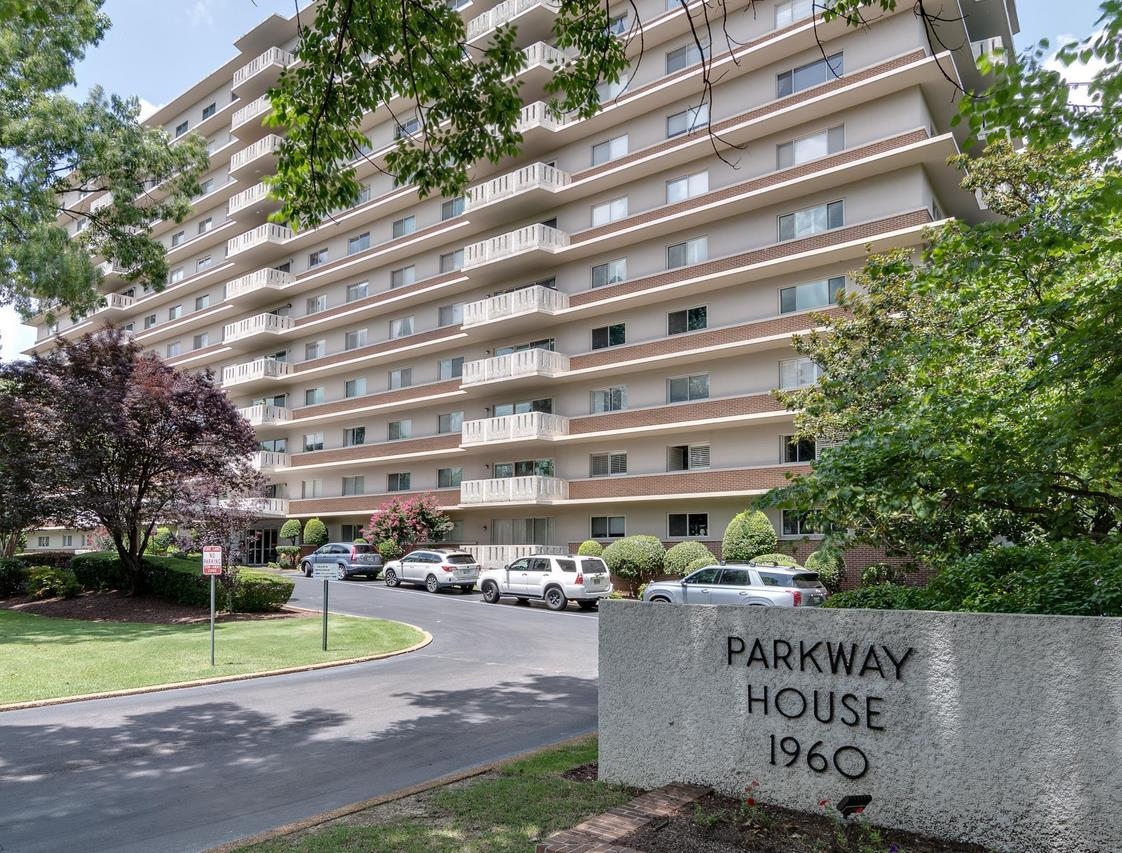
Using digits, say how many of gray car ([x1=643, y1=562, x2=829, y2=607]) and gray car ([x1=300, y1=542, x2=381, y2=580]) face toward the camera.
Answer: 0

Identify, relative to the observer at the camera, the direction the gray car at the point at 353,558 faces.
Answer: facing away from the viewer and to the left of the viewer

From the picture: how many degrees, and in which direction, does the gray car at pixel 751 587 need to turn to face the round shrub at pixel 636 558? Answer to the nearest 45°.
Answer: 0° — it already faces it

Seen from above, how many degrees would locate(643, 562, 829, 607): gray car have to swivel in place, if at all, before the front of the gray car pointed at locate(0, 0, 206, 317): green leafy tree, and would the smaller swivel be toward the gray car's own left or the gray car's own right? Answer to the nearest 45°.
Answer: approximately 45° to the gray car's own left

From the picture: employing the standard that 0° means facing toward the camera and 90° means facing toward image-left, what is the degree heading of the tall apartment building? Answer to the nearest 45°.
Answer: approximately 45°

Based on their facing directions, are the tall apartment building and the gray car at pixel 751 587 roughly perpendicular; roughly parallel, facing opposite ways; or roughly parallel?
roughly perpendicular

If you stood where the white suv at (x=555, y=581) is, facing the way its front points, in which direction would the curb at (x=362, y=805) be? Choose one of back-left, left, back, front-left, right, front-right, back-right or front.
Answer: back-left

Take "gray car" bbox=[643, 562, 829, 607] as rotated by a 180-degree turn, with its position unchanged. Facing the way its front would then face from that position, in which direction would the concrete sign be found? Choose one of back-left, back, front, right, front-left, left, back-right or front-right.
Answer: front-right

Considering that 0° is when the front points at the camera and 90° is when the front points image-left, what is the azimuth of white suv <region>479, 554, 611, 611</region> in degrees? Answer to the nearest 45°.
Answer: approximately 135°

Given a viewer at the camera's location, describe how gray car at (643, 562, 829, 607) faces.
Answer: facing away from the viewer and to the left of the viewer
